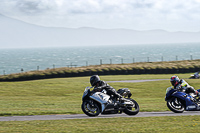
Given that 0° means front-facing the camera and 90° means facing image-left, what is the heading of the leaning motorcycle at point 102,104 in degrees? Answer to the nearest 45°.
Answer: approximately 90°

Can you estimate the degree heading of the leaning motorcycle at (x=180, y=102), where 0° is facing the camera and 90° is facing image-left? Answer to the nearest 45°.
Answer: approximately 90°

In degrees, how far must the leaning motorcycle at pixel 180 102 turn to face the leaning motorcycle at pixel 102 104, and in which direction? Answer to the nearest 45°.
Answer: approximately 45° to its left
